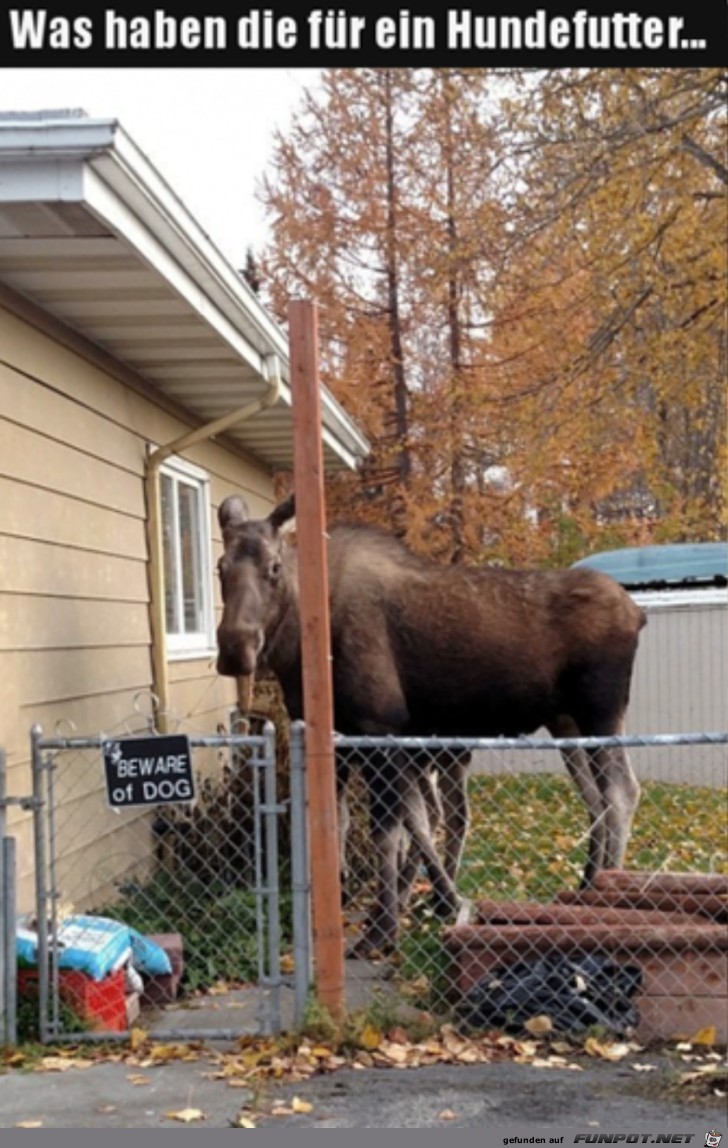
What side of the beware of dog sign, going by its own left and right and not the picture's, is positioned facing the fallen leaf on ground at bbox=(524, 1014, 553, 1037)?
left

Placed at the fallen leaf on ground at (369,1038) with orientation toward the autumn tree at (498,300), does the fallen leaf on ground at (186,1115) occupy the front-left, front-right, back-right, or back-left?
back-left

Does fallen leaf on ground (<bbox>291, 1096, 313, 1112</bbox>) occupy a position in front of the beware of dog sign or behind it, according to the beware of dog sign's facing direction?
in front

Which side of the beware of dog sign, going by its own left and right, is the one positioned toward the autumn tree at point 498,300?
back

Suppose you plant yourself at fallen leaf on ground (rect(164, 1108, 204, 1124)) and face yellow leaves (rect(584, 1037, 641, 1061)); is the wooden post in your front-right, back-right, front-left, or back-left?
front-left

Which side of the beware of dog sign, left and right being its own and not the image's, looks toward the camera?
front

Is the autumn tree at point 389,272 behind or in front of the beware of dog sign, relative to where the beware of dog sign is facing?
behind

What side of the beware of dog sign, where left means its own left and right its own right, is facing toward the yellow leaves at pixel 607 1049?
left

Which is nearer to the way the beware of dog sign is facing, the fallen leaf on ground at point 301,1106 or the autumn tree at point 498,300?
the fallen leaf on ground

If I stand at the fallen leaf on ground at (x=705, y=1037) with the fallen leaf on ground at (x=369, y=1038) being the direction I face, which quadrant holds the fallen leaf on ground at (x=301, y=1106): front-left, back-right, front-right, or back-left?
front-left

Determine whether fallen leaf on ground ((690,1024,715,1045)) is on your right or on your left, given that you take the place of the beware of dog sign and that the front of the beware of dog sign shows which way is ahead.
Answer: on your left

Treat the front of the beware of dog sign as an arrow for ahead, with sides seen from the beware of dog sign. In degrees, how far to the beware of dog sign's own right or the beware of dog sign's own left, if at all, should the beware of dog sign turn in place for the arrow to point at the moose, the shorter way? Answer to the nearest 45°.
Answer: approximately 135° to the beware of dog sign's own left
